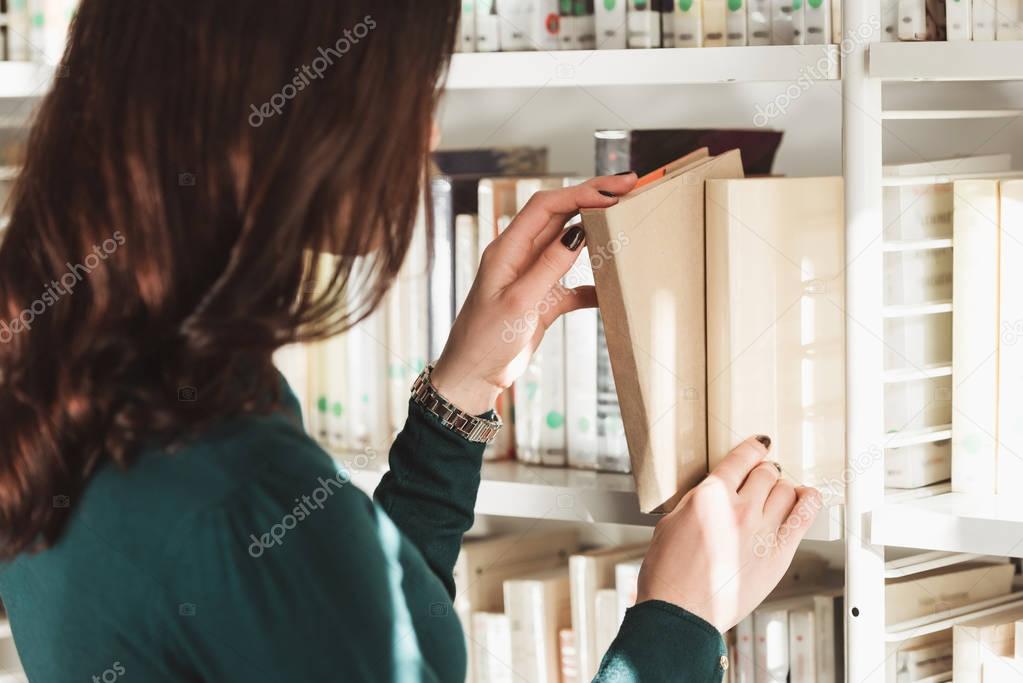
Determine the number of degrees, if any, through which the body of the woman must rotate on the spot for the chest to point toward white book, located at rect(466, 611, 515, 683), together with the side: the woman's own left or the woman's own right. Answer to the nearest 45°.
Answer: approximately 45° to the woman's own left

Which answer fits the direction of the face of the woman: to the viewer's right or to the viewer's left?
to the viewer's right

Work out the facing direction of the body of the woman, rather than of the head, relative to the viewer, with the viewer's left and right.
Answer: facing away from the viewer and to the right of the viewer

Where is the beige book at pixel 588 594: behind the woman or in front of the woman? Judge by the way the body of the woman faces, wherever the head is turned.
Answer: in front

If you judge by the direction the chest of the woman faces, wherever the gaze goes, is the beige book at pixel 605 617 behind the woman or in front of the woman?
in front
